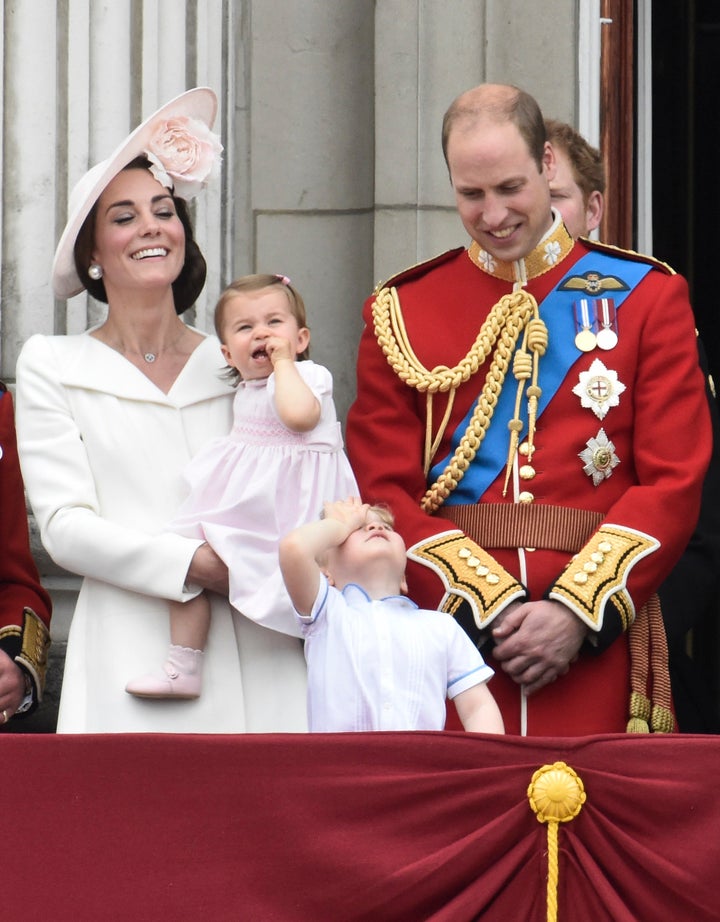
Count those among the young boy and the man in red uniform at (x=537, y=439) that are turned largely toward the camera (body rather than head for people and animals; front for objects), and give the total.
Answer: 2

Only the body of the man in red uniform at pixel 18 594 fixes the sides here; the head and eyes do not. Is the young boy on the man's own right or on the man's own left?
on the man's own left

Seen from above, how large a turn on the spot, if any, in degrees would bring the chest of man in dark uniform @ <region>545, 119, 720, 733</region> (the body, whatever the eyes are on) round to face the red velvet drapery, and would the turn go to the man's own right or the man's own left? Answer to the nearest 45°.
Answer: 0° — they already face it

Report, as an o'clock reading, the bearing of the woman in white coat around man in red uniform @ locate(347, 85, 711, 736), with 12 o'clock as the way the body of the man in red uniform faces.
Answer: The woman in white coat is roughly at 3 o'clock from the man in red uniform.

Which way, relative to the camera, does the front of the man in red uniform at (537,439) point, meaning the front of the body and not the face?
toward the camera

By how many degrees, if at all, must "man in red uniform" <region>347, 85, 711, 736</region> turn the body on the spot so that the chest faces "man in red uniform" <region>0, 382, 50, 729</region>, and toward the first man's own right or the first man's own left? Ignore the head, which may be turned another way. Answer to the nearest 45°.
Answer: approximately 90° to the first man's own right

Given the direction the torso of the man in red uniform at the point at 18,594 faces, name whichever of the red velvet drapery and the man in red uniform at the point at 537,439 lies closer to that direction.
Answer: the red velvet drapery

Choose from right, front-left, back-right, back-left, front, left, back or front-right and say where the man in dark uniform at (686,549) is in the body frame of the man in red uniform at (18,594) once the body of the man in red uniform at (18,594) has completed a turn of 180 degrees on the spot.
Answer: front-right

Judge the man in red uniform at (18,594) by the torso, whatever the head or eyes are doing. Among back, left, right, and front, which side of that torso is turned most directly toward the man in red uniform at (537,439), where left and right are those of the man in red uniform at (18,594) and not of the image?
left

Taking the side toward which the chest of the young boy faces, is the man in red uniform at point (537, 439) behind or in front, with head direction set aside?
behind
